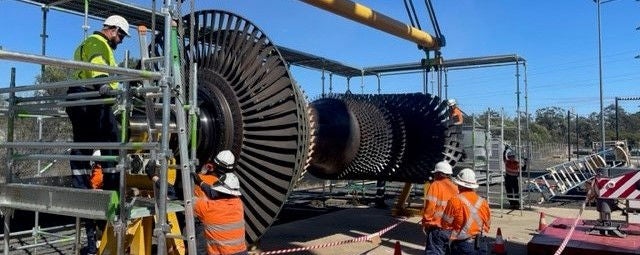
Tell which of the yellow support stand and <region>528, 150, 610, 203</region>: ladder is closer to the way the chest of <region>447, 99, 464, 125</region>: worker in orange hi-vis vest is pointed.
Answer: the yellow support stand

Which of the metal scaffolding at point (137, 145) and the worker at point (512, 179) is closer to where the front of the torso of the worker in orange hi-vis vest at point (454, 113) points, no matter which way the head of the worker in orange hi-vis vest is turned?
the metal scaffolding

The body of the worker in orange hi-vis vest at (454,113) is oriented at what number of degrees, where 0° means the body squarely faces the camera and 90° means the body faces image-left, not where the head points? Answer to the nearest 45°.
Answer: approximately 90°

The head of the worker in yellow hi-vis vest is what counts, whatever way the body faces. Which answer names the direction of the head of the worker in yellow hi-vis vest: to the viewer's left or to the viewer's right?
to the viewer's right

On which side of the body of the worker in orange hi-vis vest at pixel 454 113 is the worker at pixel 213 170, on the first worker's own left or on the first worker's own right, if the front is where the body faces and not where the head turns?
on the first worker's own left

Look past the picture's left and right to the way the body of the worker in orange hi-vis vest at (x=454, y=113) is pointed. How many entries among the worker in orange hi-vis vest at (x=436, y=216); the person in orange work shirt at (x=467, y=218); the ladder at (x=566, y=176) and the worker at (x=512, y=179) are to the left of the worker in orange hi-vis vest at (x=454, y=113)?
2
